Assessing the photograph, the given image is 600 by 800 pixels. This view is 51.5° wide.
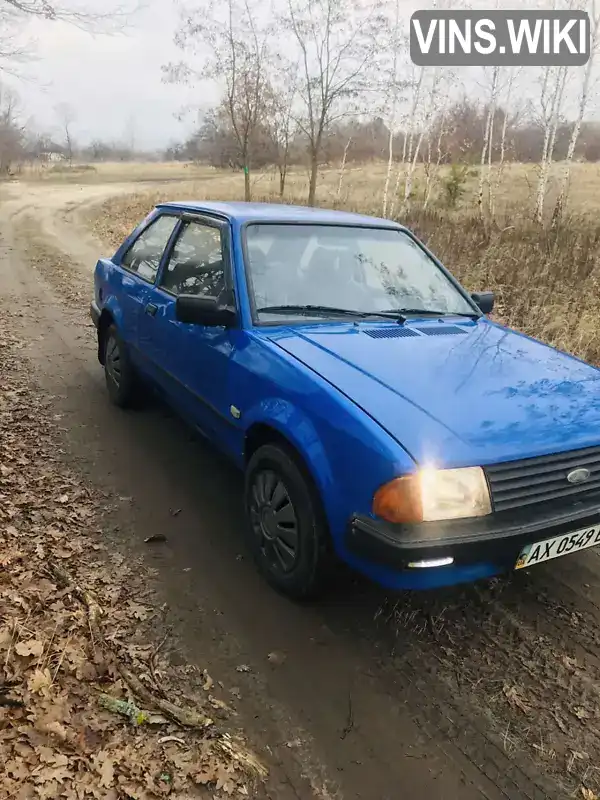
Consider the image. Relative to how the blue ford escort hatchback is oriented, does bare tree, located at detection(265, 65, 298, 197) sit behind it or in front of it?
behind

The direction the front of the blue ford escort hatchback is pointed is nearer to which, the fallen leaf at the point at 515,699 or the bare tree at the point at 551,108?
the fallen leaf

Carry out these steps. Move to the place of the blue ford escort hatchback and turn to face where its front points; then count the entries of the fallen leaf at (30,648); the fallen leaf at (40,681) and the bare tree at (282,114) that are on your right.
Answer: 2

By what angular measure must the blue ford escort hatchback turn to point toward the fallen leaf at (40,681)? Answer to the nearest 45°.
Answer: approximately 90° to its right

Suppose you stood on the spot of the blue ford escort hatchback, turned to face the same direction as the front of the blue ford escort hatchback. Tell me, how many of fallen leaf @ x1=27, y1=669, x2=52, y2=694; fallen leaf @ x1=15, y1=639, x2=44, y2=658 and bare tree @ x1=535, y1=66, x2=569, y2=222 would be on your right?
2

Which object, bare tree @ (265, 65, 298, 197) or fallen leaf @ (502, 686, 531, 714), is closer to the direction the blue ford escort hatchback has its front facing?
the fallen leaf

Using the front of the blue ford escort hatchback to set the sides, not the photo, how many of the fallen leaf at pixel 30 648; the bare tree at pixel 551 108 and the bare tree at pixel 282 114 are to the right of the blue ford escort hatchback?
1

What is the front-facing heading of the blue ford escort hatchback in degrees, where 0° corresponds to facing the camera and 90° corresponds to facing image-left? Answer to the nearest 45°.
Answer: approximately 315°

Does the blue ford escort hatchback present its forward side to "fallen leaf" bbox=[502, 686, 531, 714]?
yes

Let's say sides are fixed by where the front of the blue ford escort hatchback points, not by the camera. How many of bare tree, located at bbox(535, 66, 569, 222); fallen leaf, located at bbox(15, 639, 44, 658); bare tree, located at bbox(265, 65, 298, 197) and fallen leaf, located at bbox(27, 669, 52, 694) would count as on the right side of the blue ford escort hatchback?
2

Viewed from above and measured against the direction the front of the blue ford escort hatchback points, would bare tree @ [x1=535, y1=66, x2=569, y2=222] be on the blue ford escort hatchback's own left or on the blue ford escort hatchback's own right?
on the blue ford escort hatchback's own left
